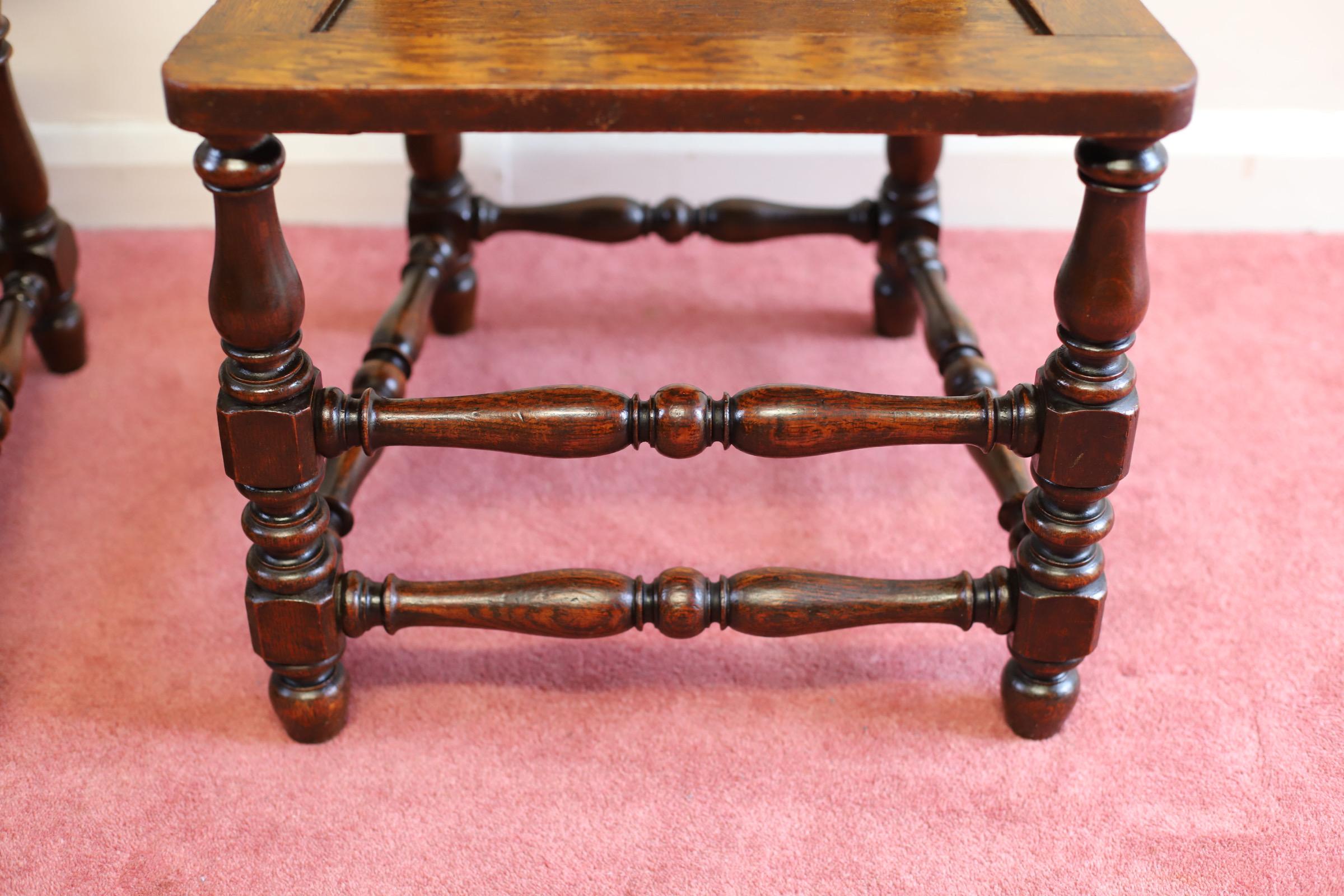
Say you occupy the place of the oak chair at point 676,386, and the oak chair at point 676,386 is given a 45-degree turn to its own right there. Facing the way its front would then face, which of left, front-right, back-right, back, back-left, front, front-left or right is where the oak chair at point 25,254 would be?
right

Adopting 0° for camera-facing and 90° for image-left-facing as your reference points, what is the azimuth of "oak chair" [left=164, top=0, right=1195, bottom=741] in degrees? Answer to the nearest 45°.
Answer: approximately 0°
